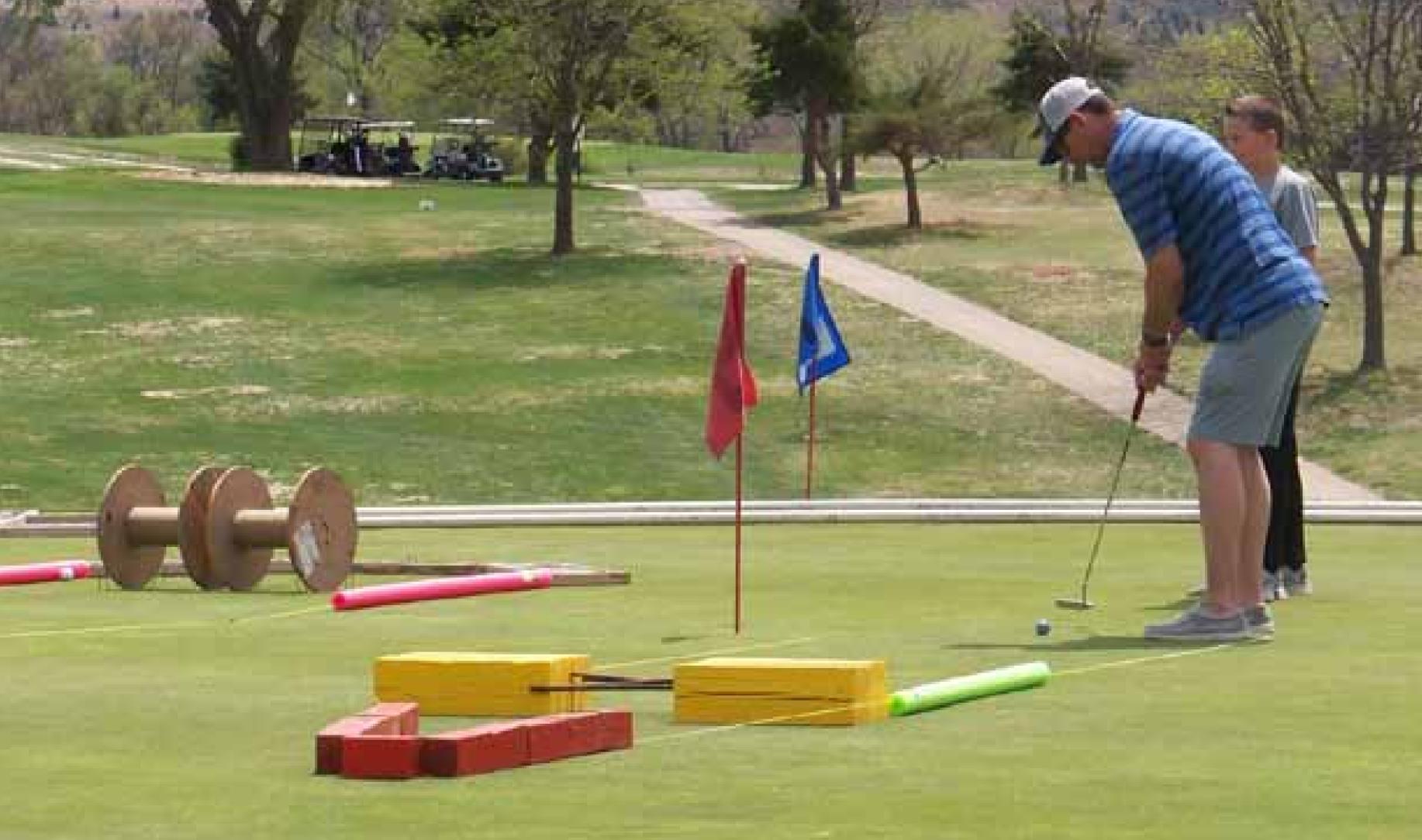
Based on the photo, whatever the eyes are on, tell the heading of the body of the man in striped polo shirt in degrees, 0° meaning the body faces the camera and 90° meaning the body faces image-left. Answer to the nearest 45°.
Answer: approximately 90°

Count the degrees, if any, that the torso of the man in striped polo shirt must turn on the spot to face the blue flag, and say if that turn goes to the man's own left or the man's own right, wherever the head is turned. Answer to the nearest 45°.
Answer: approximately 90° to the man's own right

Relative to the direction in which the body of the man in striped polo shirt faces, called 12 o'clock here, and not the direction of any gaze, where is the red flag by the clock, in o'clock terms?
The red flag is roughly at 12 o'clock from the man in striped polo shirt.

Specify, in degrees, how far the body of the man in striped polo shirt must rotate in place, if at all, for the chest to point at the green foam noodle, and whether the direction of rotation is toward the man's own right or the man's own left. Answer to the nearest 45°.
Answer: approximately 90° to the man's own left

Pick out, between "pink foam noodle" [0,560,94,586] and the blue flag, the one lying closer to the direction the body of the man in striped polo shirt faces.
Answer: the pink foam noodle
